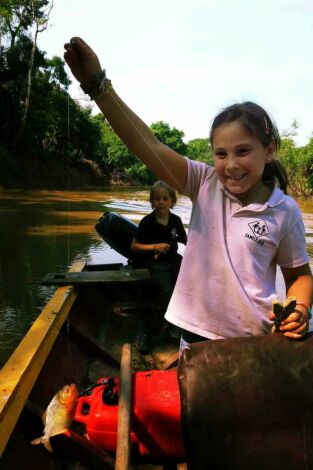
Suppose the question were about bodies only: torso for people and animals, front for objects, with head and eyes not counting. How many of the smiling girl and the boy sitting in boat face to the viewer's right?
0

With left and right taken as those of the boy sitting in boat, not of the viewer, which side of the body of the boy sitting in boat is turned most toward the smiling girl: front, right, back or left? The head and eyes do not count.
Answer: front

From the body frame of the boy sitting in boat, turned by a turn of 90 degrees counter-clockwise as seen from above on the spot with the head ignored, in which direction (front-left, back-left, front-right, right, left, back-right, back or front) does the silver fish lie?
right

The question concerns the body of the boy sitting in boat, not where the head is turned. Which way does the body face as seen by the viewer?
toward the camera

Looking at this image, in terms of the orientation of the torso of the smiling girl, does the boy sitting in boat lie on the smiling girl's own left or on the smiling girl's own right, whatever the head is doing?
on the smiling girl's own right
